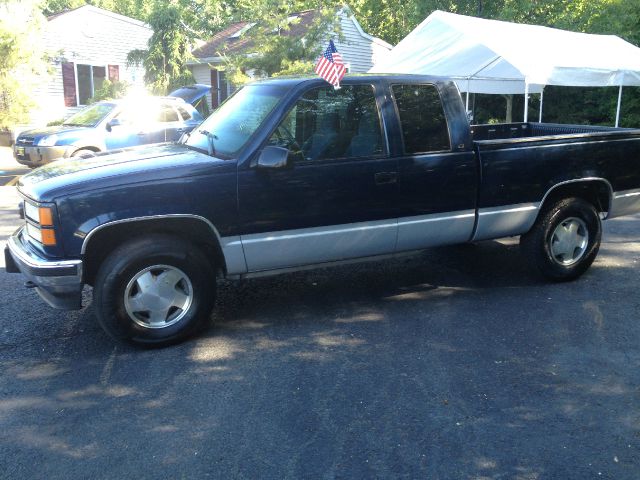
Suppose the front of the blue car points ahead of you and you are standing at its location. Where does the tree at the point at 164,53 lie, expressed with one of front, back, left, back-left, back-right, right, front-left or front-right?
back-right

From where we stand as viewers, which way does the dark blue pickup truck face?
facing the viewer and to the left of the viewer

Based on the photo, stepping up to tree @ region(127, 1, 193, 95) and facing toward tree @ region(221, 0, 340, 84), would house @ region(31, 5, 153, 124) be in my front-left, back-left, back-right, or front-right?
back-right

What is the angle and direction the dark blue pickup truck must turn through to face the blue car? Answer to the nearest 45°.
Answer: approximately 90° to its right

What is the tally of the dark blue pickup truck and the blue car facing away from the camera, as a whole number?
0

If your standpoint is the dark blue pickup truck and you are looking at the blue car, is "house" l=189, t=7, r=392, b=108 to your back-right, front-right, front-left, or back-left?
front-right

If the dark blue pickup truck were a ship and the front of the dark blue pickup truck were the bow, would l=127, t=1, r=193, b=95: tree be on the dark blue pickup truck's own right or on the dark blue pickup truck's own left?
on the dark blue pickup truck's own right

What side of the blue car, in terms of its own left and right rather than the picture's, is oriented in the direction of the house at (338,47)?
back

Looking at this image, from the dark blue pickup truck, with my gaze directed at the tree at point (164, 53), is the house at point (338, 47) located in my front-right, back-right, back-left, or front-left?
front-right

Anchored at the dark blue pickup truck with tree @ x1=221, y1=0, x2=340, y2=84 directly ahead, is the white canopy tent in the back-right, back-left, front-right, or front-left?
front-right

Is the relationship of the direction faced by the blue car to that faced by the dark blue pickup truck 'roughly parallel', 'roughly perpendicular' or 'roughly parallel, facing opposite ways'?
roughly parallel

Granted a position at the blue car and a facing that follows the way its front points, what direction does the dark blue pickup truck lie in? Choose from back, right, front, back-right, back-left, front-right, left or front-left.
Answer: front-left

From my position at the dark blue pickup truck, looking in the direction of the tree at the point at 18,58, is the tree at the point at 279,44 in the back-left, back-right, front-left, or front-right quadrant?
front-right

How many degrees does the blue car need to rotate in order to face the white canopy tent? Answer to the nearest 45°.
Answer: approximately 135° to its left
